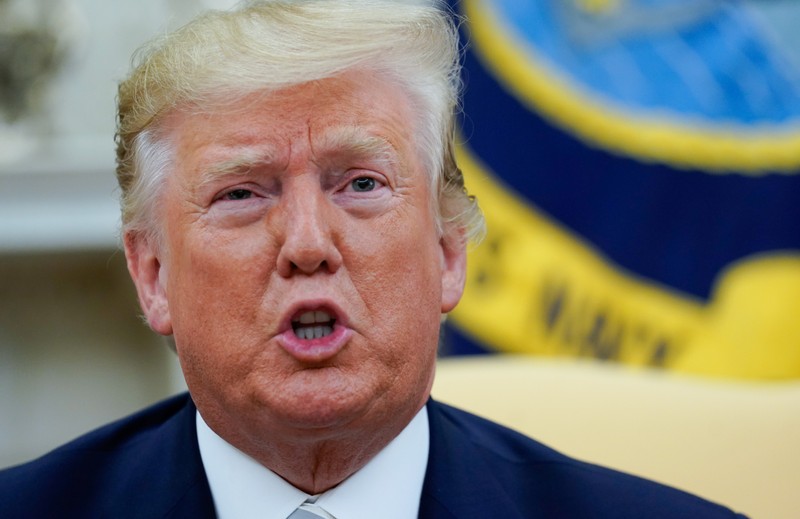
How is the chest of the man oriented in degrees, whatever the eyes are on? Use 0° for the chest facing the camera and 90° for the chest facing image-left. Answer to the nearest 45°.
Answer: approximately 0°

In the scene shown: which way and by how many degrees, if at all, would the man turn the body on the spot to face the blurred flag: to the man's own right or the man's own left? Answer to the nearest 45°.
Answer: approximately 135° to the man's own left
